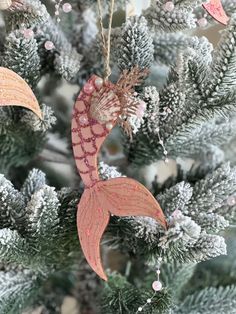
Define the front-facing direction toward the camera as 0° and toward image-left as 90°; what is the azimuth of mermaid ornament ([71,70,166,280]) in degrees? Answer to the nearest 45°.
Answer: approximately 0°
